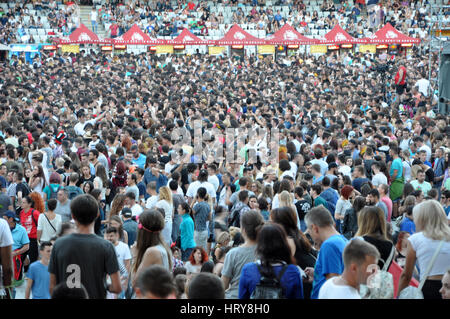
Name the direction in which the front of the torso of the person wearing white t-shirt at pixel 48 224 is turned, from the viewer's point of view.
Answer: away from the camera

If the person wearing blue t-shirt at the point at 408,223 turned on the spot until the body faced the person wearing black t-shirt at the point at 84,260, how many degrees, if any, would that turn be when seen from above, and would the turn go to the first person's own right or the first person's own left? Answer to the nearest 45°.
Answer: approximately 135° to the first person's own left

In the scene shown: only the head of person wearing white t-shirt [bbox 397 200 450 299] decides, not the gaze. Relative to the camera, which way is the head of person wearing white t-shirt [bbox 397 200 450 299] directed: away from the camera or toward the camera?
away from the camera

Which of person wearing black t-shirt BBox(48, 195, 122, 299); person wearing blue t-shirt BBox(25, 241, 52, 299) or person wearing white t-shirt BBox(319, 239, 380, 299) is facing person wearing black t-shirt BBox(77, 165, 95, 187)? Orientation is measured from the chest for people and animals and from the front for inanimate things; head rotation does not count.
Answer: person wearing black t-shirt BBox(48, 195, 122, 299)

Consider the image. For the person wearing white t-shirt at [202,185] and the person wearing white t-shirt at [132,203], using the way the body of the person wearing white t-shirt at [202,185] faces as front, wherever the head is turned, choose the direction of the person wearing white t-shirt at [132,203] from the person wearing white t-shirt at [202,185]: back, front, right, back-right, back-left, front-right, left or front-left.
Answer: back-left

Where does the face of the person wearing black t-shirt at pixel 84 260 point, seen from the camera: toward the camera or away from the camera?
away from the camera
